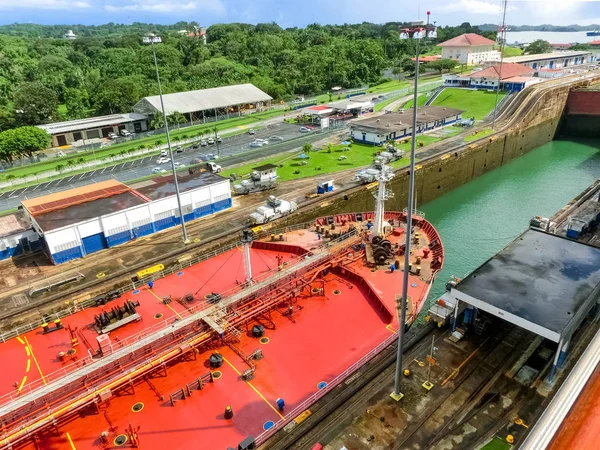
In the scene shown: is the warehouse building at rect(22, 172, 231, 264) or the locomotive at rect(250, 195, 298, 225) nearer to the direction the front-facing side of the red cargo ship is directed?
the locomotive

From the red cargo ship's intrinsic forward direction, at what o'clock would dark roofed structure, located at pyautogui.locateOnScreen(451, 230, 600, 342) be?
The dark roofed structure is roughly at 2 o'clock from the red cargo ship.

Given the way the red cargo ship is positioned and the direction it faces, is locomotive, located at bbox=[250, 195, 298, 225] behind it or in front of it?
in front

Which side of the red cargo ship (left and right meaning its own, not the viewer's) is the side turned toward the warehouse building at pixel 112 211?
left

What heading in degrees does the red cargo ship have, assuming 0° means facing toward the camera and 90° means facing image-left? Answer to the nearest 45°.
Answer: approximately 225°

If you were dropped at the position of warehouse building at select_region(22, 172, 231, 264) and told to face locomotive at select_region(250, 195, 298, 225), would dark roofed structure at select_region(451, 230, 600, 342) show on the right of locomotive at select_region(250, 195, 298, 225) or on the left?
right
